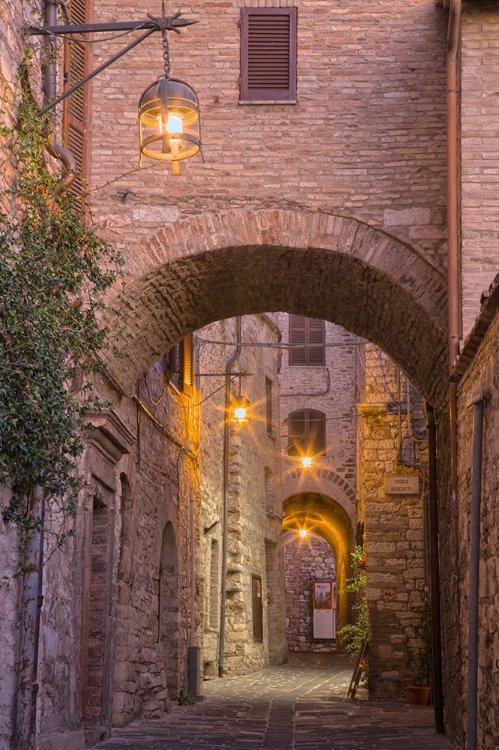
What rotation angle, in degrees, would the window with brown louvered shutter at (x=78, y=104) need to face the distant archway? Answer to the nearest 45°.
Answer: approximately 135° to its left

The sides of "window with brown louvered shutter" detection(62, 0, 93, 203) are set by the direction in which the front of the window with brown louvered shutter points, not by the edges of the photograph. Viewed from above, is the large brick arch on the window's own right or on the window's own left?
on the window's own left

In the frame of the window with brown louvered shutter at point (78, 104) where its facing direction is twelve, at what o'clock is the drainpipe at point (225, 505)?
The drainpipe is roughly at 8 o'clock from the window with brown louvered shutter.

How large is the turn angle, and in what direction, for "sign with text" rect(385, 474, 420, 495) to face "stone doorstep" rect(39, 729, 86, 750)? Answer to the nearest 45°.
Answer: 0° — it already faces it
